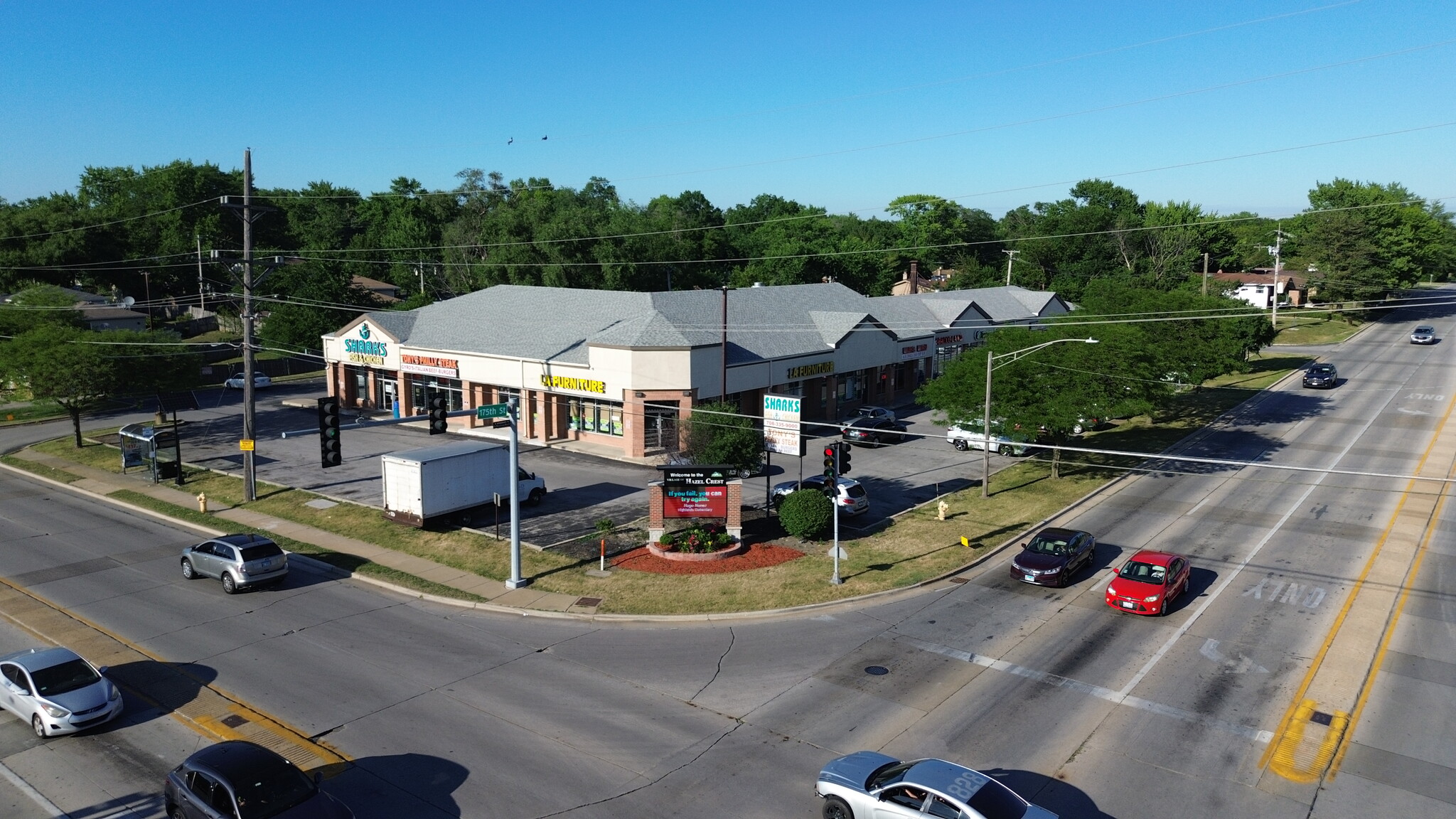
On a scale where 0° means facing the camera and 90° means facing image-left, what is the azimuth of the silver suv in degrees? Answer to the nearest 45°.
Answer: approximately 135°

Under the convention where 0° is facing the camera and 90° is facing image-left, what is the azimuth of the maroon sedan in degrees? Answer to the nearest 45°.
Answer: approximately 45°

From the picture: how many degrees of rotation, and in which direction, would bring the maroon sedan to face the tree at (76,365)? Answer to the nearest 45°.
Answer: approximately 45° to its right

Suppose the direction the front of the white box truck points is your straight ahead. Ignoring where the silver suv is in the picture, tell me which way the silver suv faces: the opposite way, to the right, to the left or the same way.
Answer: to the left

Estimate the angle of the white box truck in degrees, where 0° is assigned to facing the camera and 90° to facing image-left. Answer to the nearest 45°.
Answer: approximately 225°

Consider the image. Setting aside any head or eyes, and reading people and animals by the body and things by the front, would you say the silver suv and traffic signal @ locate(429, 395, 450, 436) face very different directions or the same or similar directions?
very different directions
